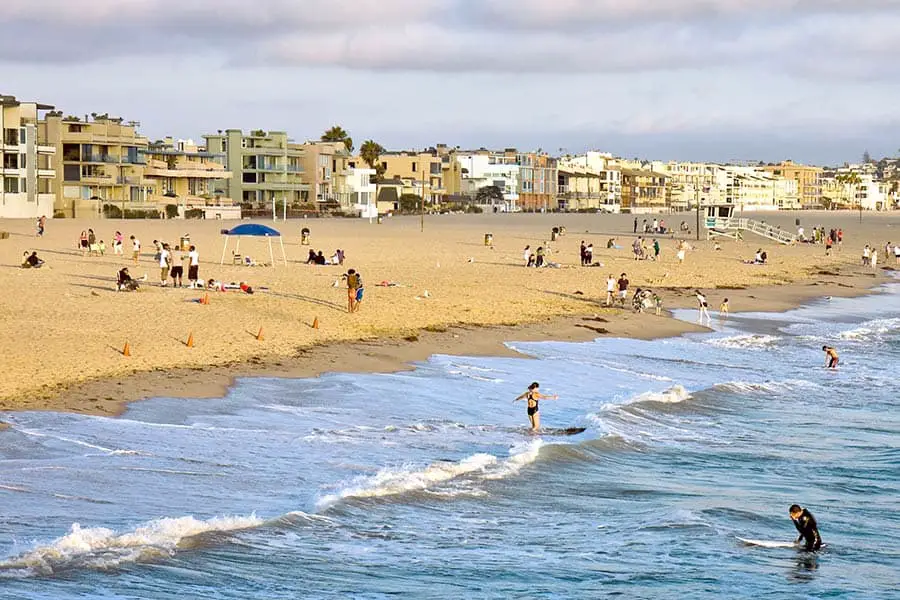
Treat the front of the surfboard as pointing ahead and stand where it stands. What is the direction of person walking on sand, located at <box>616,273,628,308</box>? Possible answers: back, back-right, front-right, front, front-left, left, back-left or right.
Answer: right

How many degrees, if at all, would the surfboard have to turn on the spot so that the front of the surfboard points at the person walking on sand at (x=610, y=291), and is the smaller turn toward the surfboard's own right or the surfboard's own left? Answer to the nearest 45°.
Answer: approximately 90° to the surfboard's own right

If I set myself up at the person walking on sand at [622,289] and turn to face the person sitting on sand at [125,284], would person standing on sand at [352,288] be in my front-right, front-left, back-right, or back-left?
front-left

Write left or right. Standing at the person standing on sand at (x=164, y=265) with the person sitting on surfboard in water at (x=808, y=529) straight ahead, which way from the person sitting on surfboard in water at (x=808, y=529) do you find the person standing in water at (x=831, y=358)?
left

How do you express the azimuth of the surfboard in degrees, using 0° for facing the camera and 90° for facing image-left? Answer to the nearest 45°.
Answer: approximately 90°

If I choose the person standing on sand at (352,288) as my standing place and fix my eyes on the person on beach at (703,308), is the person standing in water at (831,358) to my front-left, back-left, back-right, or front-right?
front-right

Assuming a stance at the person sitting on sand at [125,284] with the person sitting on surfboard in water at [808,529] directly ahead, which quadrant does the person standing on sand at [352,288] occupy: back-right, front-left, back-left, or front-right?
front-left

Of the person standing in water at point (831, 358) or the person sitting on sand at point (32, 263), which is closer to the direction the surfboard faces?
the person sitting on sand

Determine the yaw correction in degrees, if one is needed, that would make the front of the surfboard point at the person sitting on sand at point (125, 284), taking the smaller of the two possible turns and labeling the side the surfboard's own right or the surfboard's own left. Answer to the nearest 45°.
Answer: approximately 45° to the surfboard's own right

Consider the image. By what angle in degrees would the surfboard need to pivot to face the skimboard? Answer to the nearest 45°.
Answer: approximately 45° to its right

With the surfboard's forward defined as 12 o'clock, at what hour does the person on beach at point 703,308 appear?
The person on beach is roughly at 3 o'clock from the surfboard.

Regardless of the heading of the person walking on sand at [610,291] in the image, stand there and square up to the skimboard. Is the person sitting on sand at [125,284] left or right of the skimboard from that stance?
right

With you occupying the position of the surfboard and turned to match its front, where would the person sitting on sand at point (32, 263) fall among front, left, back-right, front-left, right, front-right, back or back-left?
front-right
